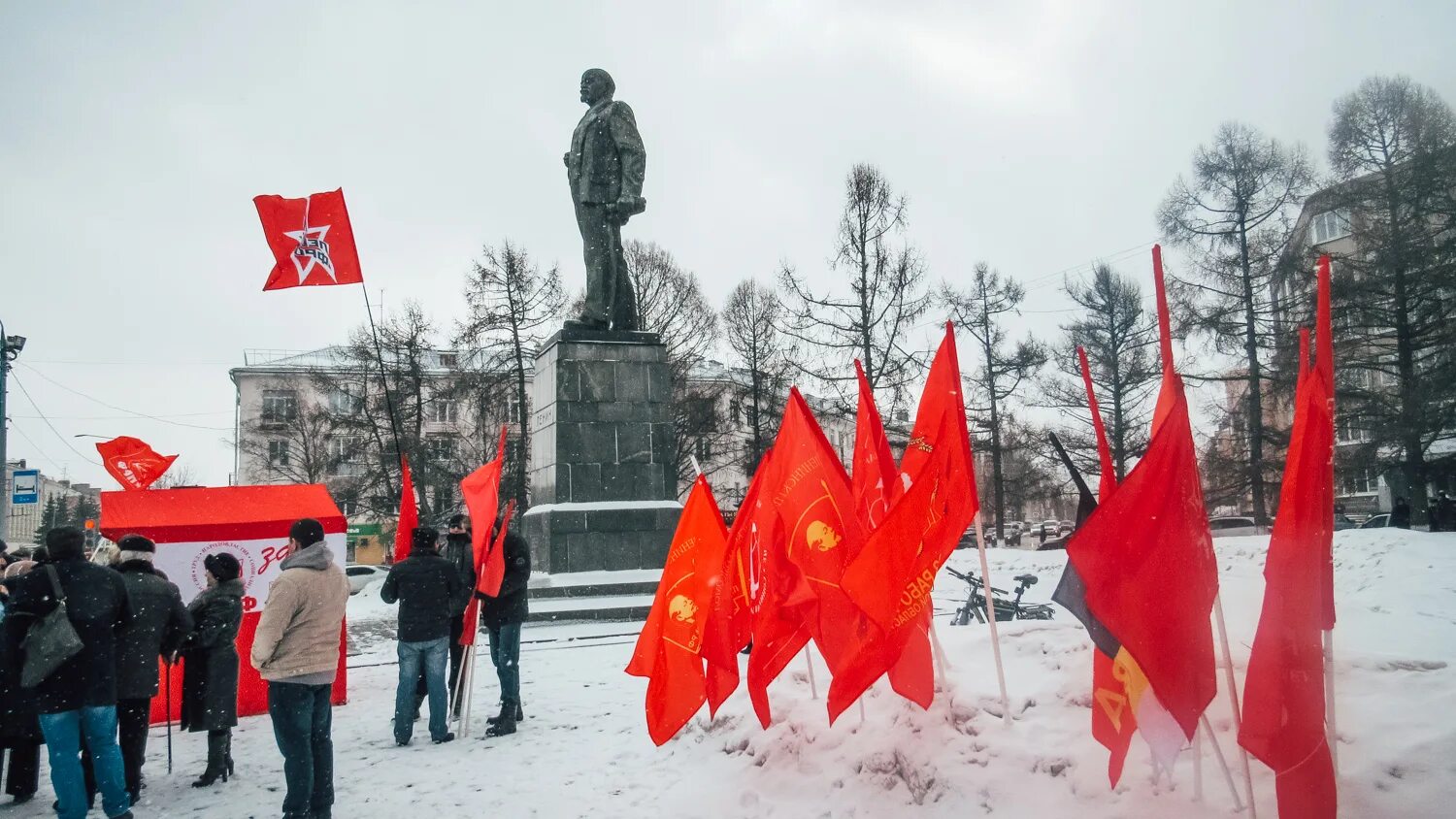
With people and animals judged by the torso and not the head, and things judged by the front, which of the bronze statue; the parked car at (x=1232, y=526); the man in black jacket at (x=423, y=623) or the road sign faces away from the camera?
the man in black jacket

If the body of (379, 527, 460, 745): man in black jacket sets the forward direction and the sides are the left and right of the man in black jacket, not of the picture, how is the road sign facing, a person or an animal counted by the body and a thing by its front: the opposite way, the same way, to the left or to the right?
the opposite way

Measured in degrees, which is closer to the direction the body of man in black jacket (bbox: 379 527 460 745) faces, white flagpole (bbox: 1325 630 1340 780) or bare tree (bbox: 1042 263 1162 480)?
the bare tree

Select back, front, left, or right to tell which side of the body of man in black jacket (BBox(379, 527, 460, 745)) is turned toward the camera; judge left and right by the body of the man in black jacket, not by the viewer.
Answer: back

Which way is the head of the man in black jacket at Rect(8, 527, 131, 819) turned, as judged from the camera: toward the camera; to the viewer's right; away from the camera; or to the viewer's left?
away from the camera

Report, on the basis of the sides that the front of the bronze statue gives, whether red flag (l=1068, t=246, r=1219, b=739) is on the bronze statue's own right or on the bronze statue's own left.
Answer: on the bronze statue's own left

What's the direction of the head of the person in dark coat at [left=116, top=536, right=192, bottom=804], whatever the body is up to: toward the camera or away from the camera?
away from the camera
